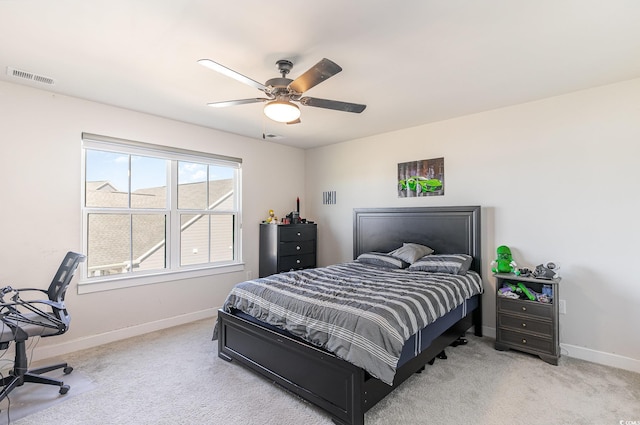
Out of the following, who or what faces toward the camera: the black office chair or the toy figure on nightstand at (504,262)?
the toy figure on nightstand

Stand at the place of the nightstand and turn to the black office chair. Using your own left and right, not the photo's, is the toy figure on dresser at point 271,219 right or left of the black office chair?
right

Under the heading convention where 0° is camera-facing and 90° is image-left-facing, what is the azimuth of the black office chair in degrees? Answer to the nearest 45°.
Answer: approximately 90°

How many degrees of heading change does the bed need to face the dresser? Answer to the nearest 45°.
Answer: approximately 90° to its right

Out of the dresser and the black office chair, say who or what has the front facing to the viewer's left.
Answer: the black office chair

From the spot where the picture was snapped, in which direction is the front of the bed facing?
facing the viewer and to the left of the viewer

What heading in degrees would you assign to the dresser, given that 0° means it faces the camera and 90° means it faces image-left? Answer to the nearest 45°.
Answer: approximately 315°

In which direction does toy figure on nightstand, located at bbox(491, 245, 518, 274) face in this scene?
toward the camera

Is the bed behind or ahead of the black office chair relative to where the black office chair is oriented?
behind

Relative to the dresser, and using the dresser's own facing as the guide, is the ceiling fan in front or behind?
in front

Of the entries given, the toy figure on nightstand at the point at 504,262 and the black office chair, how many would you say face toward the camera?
1
